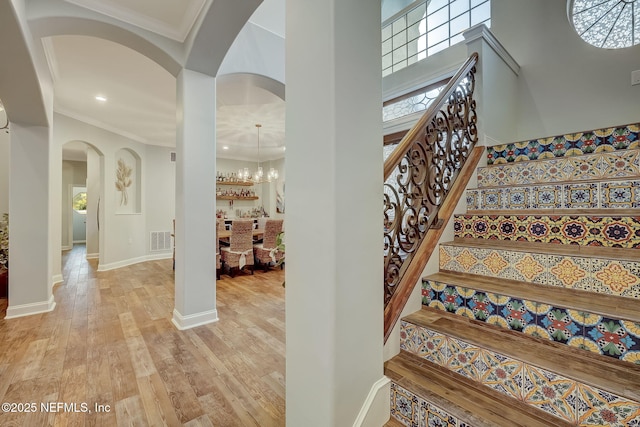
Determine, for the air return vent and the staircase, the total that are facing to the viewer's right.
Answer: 0

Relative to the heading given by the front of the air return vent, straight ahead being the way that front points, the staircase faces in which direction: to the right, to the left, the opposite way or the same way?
to the right

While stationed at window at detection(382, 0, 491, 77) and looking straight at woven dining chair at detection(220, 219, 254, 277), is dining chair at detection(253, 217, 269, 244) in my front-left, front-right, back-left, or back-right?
front-right

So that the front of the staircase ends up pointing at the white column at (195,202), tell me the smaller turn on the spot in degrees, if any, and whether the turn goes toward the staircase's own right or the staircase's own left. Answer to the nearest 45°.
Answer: approximately 45° to the staircase's own right

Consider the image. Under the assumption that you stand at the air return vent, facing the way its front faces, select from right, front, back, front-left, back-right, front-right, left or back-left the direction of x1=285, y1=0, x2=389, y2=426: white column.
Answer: front

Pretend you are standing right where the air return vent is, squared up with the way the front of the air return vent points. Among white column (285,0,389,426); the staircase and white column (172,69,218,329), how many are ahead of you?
3

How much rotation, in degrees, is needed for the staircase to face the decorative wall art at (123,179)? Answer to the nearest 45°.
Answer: approximately 45° to its right

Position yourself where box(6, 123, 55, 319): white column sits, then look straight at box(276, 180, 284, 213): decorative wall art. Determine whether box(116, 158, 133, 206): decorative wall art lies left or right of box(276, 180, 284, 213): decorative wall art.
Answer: left

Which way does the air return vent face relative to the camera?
toward the camera

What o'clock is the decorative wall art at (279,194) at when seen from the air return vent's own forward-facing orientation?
The decorative wall art is roughly at 9 o'clock from the air return vent.

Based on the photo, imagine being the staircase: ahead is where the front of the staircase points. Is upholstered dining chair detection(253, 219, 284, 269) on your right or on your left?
on your right

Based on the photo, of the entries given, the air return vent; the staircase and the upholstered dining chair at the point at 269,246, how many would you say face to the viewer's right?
0
